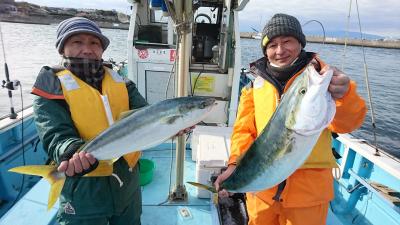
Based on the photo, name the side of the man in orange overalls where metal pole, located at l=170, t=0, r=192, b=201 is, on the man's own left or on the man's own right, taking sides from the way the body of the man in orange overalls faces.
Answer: on the man's own right

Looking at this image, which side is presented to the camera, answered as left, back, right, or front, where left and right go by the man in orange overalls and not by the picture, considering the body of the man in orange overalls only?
front

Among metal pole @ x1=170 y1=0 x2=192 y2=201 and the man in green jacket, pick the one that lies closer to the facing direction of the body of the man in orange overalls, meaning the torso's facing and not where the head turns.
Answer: the man in green jacket

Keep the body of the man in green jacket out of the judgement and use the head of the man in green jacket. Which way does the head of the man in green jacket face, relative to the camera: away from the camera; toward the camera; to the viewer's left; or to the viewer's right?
toward the camera

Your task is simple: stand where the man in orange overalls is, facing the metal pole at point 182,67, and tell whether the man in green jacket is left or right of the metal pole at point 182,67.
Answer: left

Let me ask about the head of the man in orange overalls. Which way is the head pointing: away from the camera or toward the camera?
toward the camera

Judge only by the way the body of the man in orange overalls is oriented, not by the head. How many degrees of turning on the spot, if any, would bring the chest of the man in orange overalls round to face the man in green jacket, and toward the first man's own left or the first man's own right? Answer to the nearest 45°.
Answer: approximately 90° to the first man's own right
